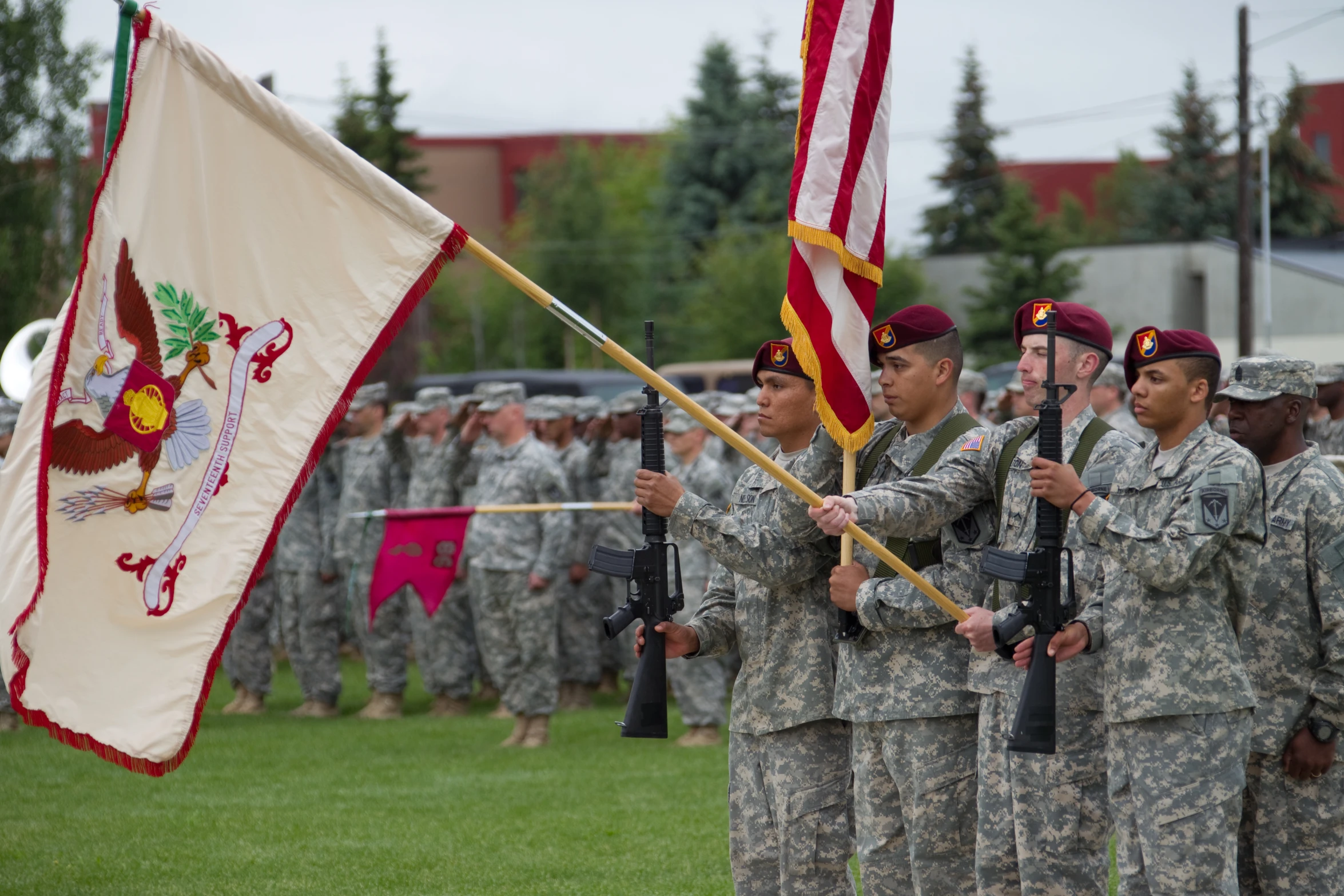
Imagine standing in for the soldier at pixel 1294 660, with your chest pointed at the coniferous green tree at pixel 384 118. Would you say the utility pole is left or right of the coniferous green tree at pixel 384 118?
right

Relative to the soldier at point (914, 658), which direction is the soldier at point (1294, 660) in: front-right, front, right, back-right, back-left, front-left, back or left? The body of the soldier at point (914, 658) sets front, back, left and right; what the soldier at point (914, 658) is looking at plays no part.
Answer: back-left

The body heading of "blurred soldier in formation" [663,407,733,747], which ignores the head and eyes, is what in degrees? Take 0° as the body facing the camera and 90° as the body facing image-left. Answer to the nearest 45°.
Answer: approximately 45°

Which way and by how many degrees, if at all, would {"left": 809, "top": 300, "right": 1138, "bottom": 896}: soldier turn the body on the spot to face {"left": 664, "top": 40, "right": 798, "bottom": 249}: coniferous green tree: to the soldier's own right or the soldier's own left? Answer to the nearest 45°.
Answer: approximately 135° to the soldier's own right

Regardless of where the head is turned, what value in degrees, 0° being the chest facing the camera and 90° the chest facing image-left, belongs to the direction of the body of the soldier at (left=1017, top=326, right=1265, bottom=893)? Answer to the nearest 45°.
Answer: approximately 45°

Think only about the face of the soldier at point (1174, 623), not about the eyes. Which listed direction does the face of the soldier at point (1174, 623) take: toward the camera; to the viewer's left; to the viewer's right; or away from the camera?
to the viewer's left

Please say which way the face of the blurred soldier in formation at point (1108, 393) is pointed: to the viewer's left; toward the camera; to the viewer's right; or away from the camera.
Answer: to the viewer's left

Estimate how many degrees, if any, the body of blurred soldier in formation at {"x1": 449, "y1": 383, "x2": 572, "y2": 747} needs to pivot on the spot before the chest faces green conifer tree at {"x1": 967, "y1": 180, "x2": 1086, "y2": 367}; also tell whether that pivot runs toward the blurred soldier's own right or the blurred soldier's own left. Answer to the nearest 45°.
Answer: approximately 180°

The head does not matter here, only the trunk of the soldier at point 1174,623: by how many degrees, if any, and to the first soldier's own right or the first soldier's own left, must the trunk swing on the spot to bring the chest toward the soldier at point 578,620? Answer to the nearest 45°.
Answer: approximately 90° to the first soldier's own right

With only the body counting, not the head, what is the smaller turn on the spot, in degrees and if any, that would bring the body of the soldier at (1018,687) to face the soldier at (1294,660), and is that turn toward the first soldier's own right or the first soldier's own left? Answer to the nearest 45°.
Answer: approximately 135° to the first soldier's own left

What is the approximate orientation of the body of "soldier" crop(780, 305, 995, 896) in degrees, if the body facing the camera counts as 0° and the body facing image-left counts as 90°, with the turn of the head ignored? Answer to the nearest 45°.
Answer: approximately 45°
